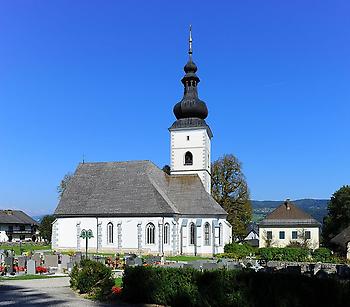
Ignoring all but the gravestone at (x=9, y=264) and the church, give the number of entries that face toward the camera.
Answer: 1

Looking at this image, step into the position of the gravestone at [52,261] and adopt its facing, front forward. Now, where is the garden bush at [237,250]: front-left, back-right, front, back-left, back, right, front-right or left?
back-left

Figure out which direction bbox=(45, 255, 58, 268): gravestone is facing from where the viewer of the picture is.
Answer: facing the viewer

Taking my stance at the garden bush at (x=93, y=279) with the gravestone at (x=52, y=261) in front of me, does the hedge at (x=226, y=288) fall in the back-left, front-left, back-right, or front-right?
back-right

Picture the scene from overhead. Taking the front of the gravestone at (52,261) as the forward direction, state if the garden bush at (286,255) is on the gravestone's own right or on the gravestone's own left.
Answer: on the gravestone's own left
